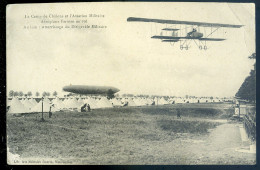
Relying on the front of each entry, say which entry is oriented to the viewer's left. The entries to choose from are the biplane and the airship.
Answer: the airship

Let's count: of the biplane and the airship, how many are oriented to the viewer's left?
1

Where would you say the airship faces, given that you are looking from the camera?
facing to the left of the viewer

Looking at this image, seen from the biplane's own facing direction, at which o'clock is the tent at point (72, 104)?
The tent is roughly at 4 o'clock from the biplane.

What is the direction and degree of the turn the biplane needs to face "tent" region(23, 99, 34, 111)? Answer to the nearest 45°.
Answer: approximately 135° to its right

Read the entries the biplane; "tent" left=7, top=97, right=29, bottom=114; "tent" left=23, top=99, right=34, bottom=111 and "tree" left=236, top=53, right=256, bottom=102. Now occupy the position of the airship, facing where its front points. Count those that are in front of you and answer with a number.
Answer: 2

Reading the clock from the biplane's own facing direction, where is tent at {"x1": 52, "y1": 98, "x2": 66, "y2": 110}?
The tent is roughly at 4 o'clock from the biplane.

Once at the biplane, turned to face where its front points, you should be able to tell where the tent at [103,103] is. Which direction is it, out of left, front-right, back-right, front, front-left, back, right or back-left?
back-right
